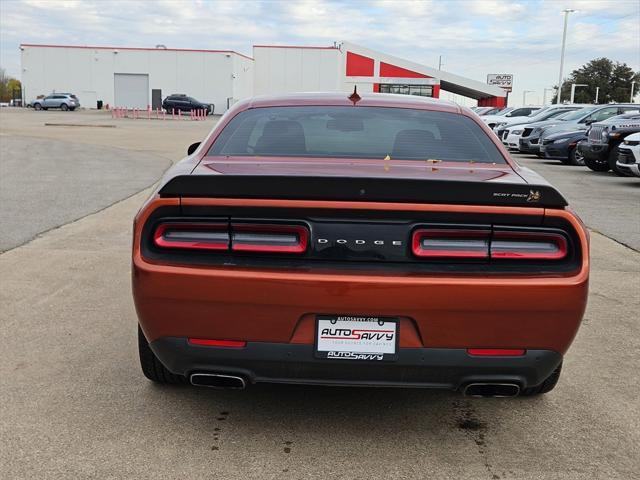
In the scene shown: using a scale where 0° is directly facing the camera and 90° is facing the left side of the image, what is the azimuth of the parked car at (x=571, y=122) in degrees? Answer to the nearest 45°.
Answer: approximately 45°

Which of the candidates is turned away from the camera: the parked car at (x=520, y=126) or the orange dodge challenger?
the orange dodge challenger

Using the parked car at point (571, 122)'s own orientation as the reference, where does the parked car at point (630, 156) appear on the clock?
the parked car at point (630, 156) is roughly at 10 o'clock from the parked car at point (571, 122).

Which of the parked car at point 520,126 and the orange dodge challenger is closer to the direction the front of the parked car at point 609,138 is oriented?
the orange dodge challenger

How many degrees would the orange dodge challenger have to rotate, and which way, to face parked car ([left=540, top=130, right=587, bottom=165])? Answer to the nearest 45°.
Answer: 0° — it already faces it

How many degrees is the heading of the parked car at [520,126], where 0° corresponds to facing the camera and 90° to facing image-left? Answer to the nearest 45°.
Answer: approximately 45°

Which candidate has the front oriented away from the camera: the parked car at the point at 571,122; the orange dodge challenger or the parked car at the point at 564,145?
the orange dodge challenger

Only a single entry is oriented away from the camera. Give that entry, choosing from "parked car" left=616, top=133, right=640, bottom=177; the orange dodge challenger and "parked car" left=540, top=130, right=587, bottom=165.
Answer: the orange dodge challenger

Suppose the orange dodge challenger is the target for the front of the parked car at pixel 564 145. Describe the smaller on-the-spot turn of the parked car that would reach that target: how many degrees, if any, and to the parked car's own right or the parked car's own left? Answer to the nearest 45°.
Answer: approximately 45° to the parked car's own left

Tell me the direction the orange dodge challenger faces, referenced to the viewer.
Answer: facing away from the viewer

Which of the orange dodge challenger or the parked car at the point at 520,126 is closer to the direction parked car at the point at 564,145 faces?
the orange dodge challenger
